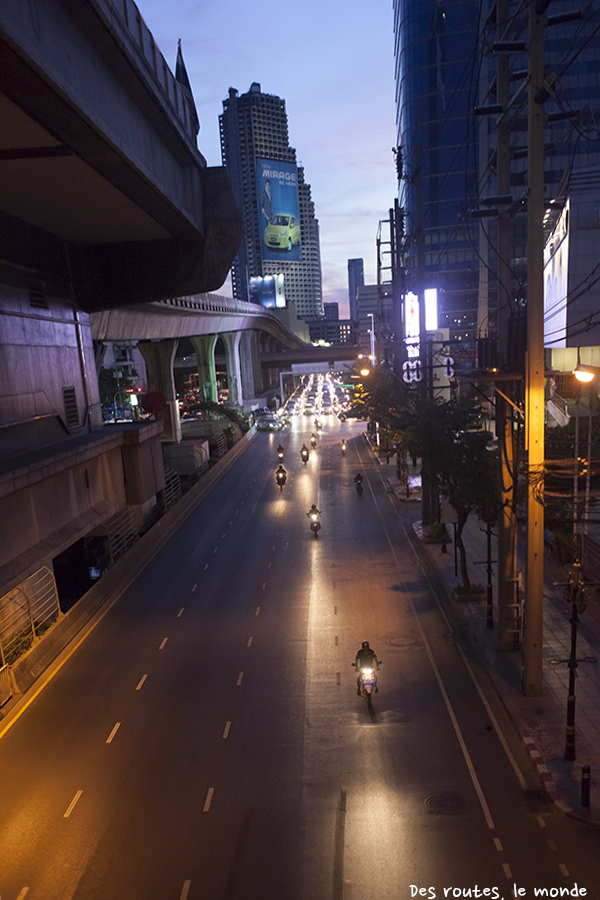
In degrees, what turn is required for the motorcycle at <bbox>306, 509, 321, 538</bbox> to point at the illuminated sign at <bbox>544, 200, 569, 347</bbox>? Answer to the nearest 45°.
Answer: approximately 135° to its left

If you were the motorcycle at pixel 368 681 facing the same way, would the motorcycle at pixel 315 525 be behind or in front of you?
behind

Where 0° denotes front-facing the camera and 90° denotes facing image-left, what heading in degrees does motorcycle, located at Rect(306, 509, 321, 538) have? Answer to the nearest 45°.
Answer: approximately 0°

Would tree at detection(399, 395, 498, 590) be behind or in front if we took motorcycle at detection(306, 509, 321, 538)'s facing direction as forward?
in front

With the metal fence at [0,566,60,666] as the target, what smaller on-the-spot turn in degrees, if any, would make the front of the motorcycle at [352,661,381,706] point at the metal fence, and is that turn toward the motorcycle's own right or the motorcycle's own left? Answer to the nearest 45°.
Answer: approximately 90° to the motorcycle's own right

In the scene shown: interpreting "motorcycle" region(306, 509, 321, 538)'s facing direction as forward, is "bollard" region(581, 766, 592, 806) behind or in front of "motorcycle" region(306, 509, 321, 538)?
in front

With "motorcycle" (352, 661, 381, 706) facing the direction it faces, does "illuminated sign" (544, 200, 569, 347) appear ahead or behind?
behind

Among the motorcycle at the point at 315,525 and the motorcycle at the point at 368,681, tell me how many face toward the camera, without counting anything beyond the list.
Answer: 2
